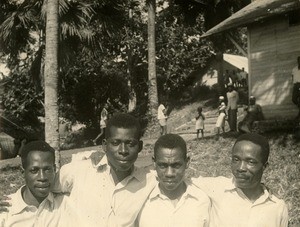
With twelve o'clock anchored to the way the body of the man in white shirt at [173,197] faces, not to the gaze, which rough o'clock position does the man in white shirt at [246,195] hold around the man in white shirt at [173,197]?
the man in white shirt at [246,195] is roughly at 9 o'clock from the man in white shirt at [173,197].

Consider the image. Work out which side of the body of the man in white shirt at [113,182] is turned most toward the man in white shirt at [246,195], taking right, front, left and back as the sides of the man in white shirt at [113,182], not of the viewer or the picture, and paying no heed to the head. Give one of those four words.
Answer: left

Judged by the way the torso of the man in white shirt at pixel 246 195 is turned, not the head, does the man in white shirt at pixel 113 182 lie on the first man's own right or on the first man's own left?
on the first man's own right

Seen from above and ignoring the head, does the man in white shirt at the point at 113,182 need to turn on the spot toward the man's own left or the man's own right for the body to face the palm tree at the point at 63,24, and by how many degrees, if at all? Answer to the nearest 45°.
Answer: approximately 180°

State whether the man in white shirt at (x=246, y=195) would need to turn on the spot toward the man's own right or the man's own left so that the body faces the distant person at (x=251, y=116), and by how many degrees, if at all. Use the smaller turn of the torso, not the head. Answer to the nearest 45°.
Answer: approximately 180°
